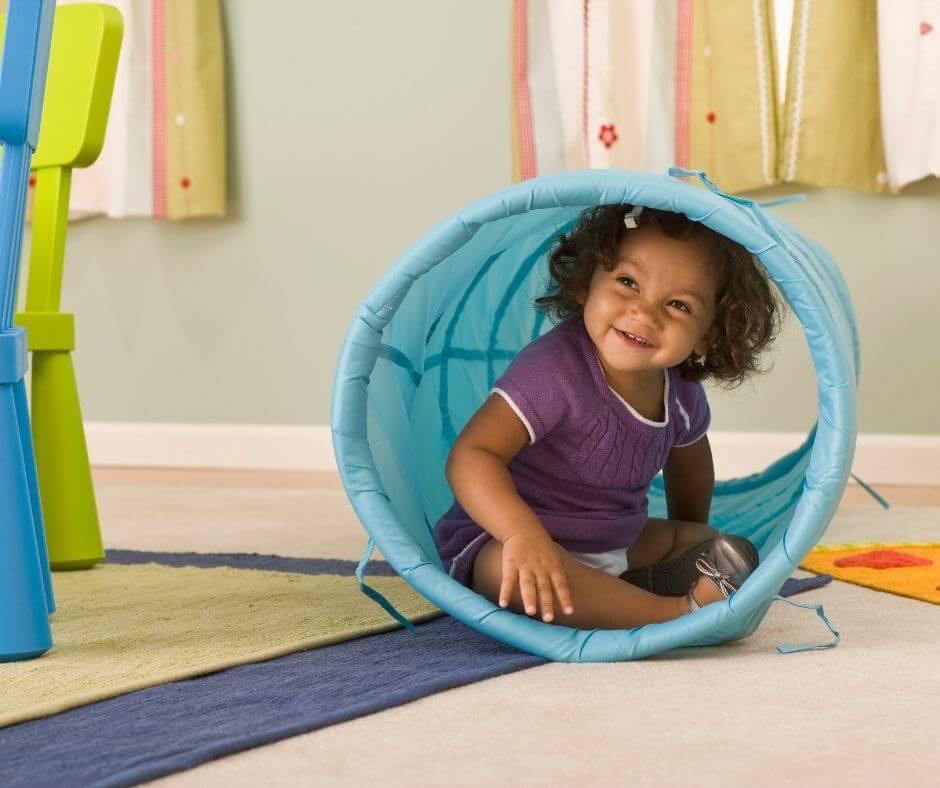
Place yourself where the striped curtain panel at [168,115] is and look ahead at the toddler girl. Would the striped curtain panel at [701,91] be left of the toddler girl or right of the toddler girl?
left

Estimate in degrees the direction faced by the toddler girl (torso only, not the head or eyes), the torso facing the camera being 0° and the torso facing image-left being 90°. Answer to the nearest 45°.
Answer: approximately 315°

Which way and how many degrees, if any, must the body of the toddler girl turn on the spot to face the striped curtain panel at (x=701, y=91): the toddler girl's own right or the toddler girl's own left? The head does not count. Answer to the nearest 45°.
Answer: approximately 135° to the toddler girl's own left

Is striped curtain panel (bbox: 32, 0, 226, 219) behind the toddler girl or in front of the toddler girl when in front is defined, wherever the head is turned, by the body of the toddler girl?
behind
